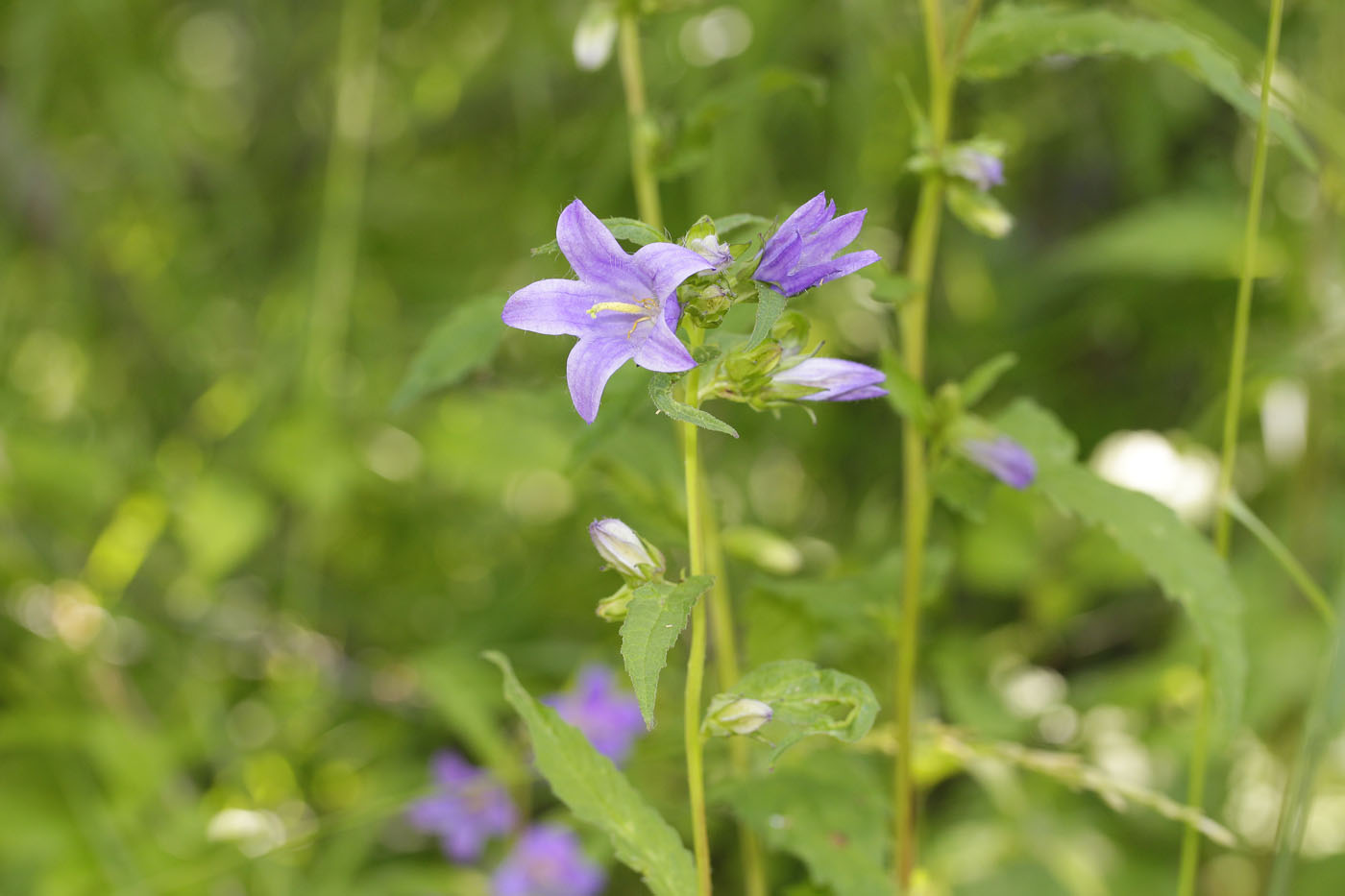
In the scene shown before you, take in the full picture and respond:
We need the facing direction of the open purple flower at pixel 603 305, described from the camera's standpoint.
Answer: facing the viewer and to the left of the viewer
